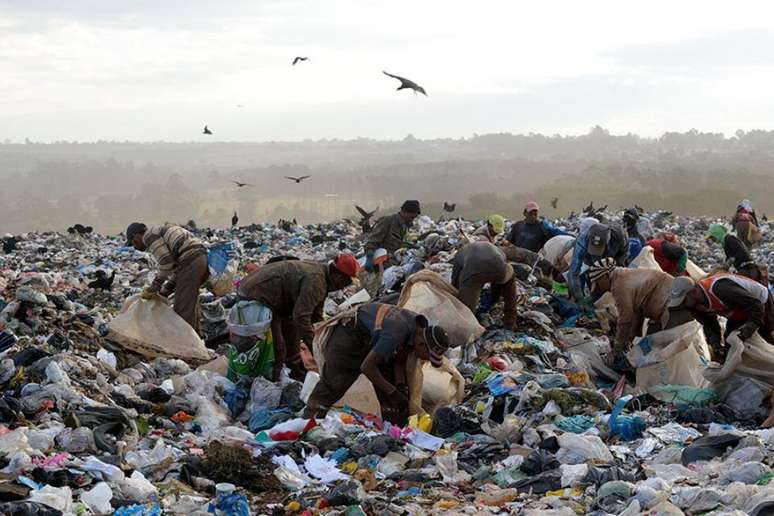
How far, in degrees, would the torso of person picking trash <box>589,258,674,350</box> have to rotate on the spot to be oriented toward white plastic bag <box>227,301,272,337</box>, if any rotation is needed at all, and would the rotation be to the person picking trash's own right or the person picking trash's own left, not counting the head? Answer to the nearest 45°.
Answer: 0° — they already face it

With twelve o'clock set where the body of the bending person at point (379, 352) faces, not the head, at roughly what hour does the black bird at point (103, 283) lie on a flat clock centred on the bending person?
The black bird is roughly at 8 o'clock from the bending person.

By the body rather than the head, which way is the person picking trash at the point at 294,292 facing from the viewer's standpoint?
to the viewer's right

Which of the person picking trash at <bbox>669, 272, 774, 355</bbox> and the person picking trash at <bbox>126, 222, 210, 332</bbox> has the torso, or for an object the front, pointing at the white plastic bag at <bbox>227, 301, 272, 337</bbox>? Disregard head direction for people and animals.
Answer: the person picking trash at <bbox>669, 272, 774, 355</bbox>

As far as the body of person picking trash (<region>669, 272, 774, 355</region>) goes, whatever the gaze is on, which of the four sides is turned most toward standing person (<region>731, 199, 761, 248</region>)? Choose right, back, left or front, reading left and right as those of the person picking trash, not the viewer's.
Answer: right

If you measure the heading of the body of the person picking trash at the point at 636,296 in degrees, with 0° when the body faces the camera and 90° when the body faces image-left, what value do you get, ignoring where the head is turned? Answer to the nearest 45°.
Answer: approximately 90°

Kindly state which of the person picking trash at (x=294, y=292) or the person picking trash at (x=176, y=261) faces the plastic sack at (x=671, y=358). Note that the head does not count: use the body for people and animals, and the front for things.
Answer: the person picking trash at (x=294, y=292)

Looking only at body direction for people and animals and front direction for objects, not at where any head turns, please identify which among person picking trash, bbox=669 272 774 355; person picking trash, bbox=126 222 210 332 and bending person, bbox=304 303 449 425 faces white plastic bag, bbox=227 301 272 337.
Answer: person picking trash, bbox=669 272 774 355

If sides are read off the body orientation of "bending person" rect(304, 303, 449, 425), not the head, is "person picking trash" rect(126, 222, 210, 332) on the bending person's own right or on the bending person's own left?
on the bending person's own left

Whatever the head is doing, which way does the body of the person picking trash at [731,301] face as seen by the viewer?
to the viewer's left

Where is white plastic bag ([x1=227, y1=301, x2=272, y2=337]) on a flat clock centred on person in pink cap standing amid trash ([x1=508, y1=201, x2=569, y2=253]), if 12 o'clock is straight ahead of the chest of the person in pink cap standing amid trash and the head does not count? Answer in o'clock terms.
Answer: The white plastic bag is roughly at 1 o'clock from the person in pink cap standing amid trash.

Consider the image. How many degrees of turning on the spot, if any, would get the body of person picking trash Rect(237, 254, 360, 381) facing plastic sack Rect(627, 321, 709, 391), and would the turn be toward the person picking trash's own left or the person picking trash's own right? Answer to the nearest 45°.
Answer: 0° — they already face it

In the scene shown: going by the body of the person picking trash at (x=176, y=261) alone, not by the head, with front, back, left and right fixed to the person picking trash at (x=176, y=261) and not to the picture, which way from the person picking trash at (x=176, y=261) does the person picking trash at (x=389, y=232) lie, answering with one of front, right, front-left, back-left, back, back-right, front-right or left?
back-right

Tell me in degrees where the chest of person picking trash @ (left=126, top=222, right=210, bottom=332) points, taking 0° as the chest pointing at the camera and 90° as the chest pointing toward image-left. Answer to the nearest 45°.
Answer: approximately 90°

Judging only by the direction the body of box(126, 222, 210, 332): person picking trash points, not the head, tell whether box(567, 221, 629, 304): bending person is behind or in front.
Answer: behind
